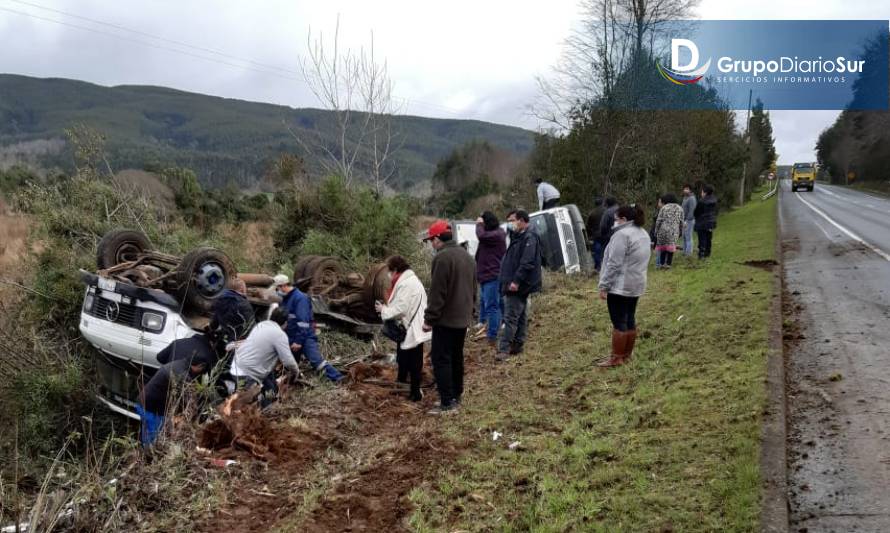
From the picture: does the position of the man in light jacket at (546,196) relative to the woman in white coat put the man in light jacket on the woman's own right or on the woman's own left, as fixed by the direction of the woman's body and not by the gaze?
on the woman's own right

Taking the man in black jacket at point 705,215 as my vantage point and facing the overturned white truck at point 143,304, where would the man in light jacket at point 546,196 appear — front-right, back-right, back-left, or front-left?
front-right

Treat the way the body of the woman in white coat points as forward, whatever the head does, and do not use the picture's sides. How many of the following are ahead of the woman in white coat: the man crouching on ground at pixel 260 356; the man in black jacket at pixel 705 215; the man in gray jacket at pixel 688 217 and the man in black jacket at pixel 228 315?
2

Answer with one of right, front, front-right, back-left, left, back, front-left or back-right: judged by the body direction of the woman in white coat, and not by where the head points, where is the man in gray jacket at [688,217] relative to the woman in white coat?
back-right

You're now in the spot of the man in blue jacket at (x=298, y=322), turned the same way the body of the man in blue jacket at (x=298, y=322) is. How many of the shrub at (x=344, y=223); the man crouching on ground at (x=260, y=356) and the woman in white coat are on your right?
1

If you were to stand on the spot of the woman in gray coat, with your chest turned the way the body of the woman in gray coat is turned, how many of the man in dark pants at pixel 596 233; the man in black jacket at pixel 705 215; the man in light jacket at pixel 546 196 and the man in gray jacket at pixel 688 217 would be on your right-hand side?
4

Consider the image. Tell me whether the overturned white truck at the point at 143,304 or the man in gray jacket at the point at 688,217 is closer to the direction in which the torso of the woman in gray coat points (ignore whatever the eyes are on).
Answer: the overturned white truck

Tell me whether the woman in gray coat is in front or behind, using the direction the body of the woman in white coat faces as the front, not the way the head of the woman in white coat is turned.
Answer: behind

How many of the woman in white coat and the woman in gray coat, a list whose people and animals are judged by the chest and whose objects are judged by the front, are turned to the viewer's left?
2

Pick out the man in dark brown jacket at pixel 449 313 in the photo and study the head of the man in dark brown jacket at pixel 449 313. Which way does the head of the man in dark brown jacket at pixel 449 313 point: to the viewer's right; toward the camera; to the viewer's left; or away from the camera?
to the viewer's left

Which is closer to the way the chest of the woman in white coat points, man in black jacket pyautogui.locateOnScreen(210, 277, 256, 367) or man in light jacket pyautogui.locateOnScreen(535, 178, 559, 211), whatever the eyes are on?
the man in black jacket

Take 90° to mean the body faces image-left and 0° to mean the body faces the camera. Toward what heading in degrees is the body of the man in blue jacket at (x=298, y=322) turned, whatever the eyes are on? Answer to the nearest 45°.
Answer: approximately 90°

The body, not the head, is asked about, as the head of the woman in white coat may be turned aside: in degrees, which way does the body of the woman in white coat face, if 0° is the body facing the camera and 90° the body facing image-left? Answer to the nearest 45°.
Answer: approximately 90°

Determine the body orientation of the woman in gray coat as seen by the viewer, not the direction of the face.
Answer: to the viewer's left
